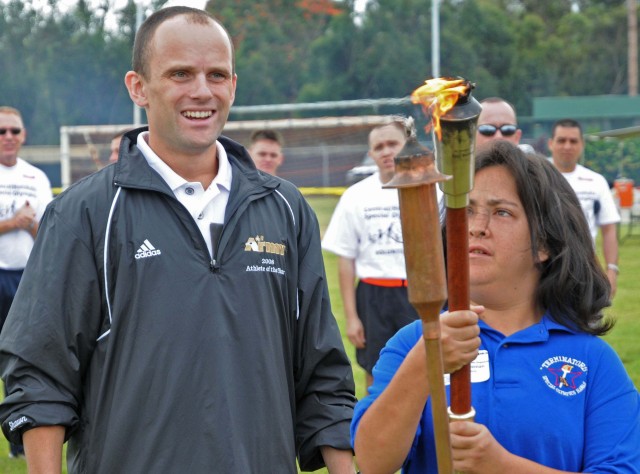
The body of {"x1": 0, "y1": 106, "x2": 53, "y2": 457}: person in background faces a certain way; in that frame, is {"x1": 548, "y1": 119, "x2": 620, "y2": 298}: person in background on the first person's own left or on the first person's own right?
on the first person's own left

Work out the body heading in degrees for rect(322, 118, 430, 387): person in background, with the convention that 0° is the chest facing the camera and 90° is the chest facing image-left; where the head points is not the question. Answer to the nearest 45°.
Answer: approximately 0°

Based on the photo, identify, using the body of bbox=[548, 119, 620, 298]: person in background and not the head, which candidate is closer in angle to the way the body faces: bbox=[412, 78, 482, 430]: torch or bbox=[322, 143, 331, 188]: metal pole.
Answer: the torch

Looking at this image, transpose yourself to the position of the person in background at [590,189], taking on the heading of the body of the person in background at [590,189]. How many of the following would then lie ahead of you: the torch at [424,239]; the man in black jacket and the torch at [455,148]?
3

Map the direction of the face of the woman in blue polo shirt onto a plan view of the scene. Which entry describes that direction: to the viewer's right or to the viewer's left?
to the viewer's left

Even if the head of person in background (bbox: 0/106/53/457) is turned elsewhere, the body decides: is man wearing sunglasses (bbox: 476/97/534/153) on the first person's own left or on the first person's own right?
on the first person's own left

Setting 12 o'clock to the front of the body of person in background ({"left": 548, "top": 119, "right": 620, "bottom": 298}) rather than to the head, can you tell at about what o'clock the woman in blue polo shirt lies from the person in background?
The woman in blue polo shirt is roughly at 12 o'clock from the person in background.

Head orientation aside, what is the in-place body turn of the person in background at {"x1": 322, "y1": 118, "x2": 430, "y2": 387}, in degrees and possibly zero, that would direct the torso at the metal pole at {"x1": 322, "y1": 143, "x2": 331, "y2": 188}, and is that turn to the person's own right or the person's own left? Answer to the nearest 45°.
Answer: approximately 180°

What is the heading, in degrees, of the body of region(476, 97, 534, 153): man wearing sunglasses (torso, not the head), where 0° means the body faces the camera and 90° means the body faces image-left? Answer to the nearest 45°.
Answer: approximately 0°

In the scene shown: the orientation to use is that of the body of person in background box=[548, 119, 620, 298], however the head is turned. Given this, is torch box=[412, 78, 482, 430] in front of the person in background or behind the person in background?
in front

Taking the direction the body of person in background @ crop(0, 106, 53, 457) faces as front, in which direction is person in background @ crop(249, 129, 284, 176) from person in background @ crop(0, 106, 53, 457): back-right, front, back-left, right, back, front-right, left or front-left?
left
